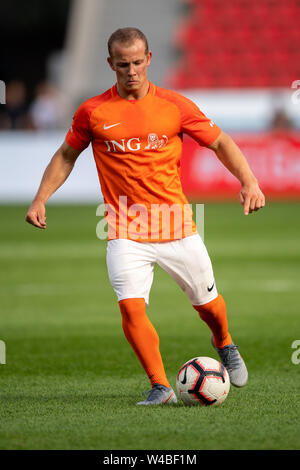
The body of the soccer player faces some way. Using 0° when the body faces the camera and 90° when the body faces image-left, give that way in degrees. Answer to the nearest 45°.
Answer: approximately 0°
